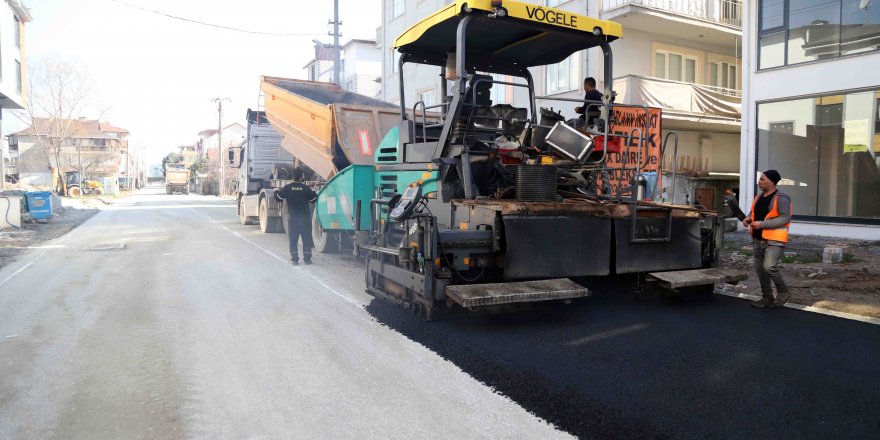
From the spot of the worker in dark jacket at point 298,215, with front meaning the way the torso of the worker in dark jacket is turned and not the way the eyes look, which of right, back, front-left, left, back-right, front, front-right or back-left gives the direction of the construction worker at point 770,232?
back-right

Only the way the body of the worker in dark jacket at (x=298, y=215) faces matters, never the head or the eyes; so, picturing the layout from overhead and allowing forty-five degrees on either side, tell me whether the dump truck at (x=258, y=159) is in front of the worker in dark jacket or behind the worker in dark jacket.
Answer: in front

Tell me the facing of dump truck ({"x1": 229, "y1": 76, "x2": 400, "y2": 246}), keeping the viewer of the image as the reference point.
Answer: facing away from the viewer and to the left of the viewer

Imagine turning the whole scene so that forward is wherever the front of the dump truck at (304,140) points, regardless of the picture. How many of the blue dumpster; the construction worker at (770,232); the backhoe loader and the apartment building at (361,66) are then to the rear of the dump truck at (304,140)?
1

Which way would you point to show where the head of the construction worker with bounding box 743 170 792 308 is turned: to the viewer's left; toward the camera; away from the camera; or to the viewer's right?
to the viewer's left

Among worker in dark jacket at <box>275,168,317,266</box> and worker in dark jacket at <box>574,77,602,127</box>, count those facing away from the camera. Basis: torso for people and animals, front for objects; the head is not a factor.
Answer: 1

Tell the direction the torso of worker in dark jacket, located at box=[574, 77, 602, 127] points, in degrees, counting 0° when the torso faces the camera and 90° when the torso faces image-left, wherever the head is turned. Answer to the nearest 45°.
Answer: approximately 90°

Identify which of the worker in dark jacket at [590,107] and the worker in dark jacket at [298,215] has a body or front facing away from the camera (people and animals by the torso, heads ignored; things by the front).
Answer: the worker in dark jacket at [298,215]

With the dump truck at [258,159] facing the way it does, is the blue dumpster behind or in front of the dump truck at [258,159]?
in front

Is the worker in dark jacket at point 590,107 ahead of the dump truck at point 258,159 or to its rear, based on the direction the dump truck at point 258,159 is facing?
to the rear

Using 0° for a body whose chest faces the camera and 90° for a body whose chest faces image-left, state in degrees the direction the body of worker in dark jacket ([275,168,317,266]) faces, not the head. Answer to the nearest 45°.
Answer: approximately 180°

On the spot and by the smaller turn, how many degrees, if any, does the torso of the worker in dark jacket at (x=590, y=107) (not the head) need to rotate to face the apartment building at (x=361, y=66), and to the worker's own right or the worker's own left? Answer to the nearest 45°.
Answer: approximately 45° to the worker's own right

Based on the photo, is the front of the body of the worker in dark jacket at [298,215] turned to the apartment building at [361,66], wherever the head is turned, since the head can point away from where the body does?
yes
